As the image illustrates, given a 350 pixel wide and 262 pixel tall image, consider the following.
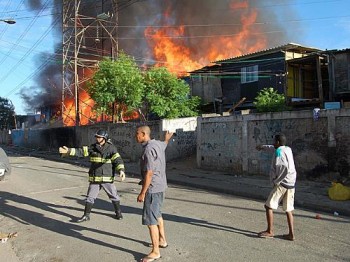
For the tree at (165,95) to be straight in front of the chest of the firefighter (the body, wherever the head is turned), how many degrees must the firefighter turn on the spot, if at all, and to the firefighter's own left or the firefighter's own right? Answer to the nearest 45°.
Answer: approximately 135° to the firefighter's own right

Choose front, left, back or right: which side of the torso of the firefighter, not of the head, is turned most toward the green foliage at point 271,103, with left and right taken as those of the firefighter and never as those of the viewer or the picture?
back

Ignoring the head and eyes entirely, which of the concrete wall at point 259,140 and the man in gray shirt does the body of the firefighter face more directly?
the man in gray shirt

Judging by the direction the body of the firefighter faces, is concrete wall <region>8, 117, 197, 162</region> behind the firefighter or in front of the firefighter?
behind

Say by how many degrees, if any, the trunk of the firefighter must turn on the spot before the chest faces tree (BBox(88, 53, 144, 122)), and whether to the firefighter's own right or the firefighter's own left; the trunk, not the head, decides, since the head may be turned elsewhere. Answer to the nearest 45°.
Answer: approximately 135° to the firefighter's own right

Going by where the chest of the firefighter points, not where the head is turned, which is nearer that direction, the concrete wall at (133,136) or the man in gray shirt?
the man in gray shirt

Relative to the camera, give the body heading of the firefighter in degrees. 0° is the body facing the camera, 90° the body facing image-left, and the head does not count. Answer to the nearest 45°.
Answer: approximately 45°
